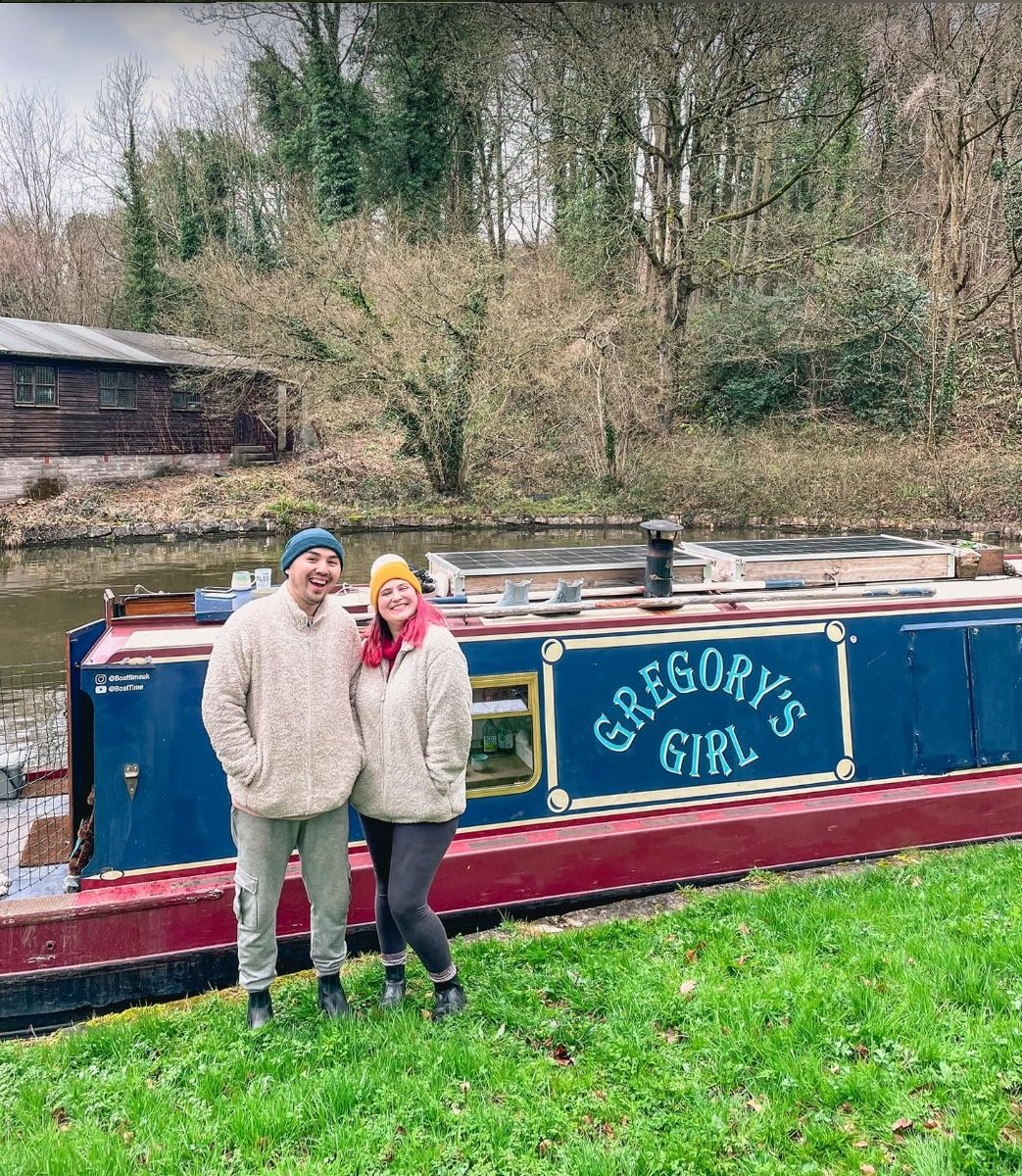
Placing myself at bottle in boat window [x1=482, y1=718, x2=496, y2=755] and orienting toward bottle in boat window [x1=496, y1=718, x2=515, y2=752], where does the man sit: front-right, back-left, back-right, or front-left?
back-right

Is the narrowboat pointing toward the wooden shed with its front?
no

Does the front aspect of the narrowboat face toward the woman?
no

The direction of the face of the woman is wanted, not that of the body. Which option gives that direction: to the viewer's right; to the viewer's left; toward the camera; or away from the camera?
toward the camera

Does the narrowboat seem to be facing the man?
no
